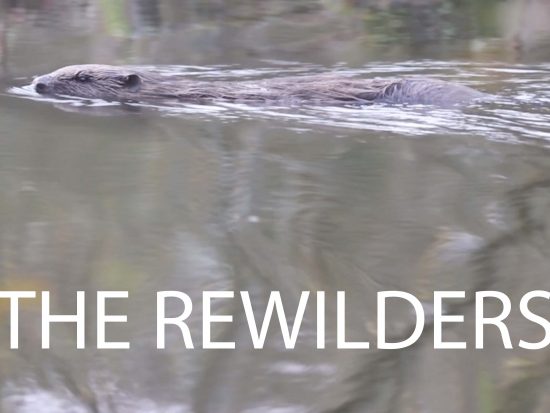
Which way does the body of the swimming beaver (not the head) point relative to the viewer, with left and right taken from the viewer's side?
facing to the left of the viewer
